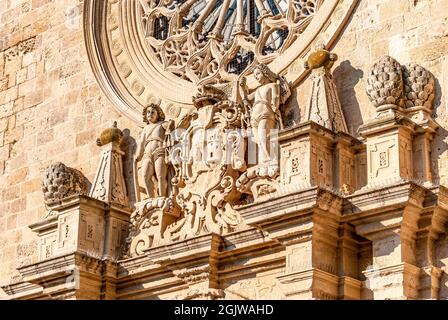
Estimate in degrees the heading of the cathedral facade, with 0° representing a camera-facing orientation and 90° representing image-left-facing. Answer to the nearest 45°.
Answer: approximately 45°
